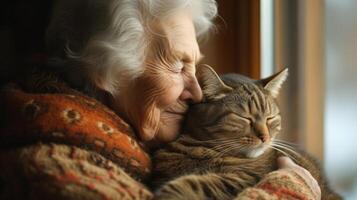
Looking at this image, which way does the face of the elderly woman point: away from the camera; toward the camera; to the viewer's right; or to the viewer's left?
to the viewer's right

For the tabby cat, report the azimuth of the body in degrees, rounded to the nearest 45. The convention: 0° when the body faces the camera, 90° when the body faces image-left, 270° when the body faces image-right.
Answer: approximately 315°

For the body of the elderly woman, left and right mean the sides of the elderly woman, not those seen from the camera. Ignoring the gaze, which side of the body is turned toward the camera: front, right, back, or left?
right
